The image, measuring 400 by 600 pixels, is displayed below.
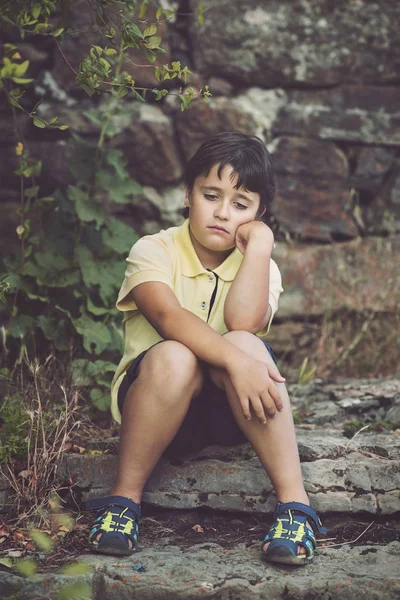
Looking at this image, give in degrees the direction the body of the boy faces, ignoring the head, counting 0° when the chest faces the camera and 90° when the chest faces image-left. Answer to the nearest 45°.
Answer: approximately 0°

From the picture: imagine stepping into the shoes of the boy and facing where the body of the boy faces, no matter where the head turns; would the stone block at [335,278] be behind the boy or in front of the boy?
behind

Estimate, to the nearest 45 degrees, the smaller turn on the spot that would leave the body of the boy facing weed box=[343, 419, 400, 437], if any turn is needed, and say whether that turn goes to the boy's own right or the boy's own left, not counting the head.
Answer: approximately 135° to the boy's own left
